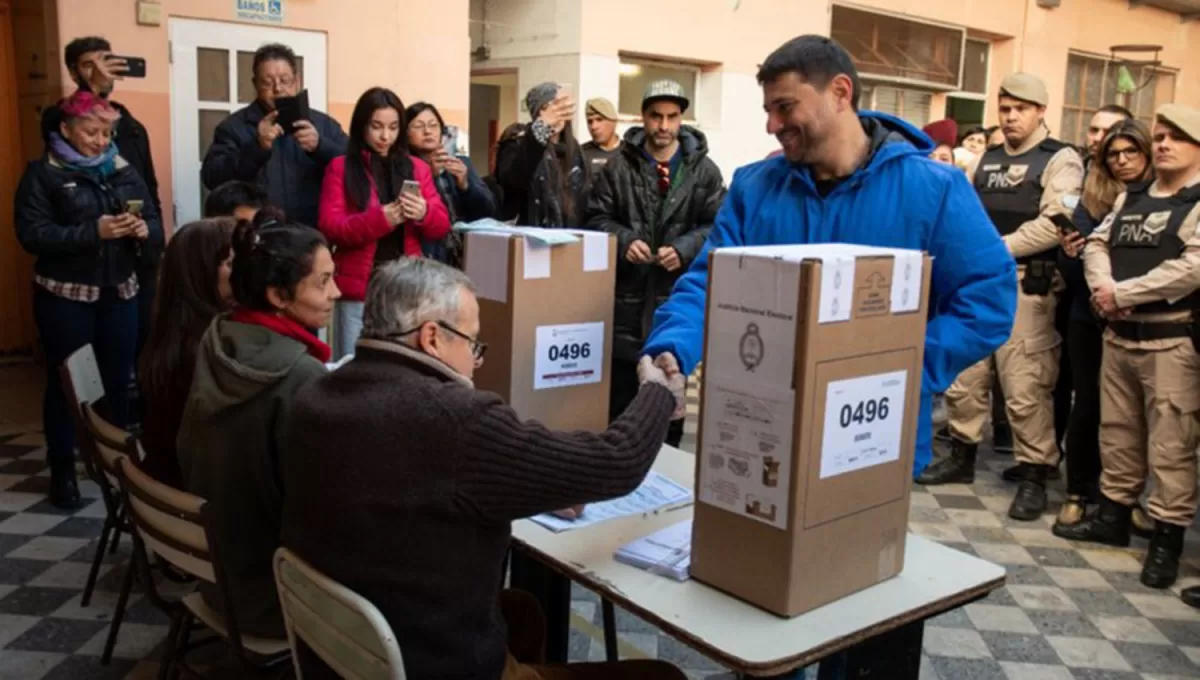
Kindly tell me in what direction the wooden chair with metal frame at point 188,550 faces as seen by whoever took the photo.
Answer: facing away from the viewer and to the right of the viewer

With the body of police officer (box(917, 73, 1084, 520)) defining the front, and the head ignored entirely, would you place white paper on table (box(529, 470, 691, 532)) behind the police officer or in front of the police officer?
in front

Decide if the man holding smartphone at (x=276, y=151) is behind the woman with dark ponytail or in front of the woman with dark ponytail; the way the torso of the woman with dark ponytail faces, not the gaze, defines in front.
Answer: in front

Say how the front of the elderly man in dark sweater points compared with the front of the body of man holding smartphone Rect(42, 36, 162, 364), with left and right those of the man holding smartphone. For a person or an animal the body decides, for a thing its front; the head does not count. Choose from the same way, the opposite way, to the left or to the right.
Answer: to the left

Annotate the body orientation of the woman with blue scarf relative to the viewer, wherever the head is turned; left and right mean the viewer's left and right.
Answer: facing the viewer and to the right of the viewer

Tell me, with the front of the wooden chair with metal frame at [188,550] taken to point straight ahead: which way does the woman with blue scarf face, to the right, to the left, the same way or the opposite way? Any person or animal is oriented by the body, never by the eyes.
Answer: to the right

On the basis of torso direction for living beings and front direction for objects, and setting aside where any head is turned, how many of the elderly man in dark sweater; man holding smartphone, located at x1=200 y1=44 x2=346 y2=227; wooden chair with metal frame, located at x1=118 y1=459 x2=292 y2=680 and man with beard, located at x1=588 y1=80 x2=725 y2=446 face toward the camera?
2

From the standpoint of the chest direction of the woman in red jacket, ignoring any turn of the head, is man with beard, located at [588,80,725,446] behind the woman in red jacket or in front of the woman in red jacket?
in front

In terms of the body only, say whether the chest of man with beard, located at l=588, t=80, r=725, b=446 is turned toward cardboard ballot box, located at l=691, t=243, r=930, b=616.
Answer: yes

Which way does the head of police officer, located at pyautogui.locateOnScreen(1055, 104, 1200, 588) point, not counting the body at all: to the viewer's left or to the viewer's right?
to the viewer's left

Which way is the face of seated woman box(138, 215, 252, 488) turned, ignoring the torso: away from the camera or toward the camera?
away from the camera

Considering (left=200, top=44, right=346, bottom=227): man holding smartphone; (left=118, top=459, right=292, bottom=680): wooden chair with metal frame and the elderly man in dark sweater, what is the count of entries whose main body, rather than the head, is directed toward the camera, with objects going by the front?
1

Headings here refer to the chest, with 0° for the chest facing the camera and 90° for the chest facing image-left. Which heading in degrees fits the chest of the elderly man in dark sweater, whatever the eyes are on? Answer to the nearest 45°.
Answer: approximately 225°

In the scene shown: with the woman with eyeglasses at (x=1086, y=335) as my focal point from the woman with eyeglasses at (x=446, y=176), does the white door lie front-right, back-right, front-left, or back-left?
back-left

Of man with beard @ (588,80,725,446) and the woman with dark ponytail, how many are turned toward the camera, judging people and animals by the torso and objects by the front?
1

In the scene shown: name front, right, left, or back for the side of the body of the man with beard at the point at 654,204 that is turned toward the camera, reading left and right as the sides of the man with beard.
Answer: front
